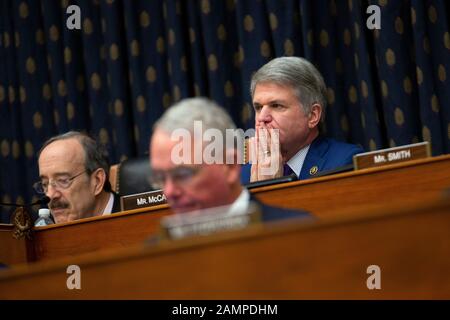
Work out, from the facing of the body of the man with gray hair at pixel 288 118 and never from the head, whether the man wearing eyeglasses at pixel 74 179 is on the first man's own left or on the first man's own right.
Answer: on the first man's own right

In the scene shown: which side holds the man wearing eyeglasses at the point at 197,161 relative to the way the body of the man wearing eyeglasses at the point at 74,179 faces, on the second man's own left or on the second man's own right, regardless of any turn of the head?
on the second man's own left

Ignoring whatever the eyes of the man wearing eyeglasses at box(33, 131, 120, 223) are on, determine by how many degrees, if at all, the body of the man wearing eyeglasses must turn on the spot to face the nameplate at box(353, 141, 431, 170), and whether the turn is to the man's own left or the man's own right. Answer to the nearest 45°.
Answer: approximately 90° to the man's own left

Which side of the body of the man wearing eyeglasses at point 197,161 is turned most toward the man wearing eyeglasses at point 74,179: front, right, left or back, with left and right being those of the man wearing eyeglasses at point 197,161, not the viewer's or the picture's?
right

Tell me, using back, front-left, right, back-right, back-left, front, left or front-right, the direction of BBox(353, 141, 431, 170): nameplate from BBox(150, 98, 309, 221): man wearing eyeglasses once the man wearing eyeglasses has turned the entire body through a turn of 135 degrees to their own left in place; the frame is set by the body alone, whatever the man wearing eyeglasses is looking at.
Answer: front-left

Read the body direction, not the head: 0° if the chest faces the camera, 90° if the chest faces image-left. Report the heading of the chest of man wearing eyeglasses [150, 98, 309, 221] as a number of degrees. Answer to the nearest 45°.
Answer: approximately 45°

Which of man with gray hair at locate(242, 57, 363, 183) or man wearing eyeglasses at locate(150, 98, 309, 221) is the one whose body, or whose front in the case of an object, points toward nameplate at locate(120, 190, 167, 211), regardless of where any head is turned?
the man with gray hair

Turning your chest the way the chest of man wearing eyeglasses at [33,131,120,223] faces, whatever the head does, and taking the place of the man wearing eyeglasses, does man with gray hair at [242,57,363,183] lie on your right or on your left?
on your left
